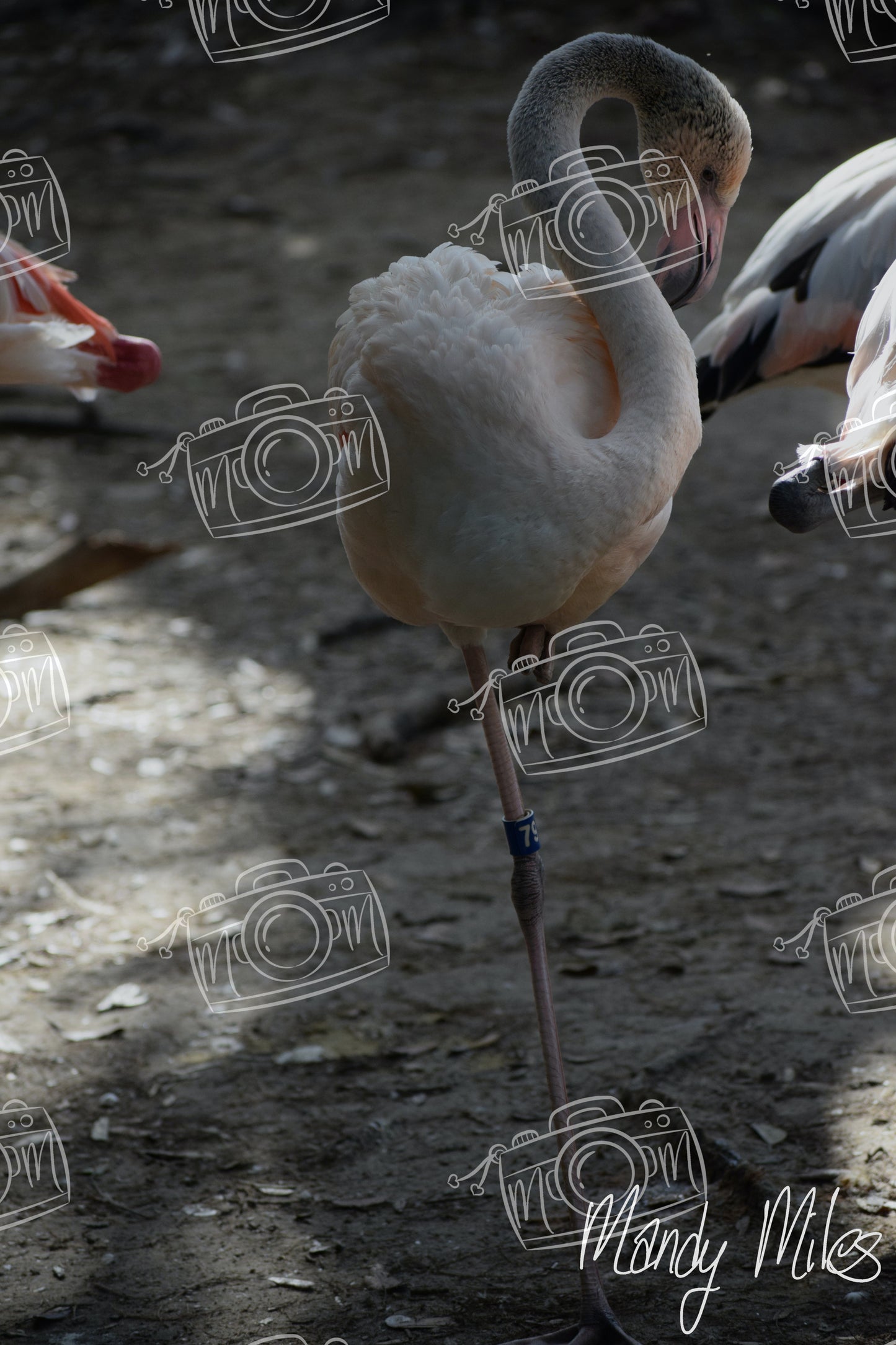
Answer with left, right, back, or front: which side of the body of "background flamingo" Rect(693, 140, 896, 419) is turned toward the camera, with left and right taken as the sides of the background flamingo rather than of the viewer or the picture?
right

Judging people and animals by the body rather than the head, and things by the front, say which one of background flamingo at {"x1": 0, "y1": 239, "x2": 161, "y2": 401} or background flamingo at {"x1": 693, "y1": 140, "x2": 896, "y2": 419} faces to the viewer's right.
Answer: background flamingo at {"x1": 693, "y1": 140, "x2": 896, "y2": 419}

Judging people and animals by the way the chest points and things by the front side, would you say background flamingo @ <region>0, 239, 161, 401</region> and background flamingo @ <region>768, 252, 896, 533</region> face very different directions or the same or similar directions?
very different directions

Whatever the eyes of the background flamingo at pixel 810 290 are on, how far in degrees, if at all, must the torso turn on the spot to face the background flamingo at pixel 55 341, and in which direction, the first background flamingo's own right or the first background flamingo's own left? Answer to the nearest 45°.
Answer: approximately 135° to the first background flamingo's own right

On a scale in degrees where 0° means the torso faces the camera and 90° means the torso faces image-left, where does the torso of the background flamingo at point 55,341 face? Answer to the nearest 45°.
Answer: approximately 90°

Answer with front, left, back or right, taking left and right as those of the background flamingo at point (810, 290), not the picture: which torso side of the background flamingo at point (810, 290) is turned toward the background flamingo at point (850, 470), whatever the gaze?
right

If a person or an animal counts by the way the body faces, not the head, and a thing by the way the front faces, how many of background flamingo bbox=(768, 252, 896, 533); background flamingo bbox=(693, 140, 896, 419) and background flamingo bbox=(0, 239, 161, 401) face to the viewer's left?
1

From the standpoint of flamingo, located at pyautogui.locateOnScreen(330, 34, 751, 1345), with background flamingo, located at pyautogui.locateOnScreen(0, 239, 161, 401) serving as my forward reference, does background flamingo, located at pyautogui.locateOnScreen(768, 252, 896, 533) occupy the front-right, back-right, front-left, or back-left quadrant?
back-right
